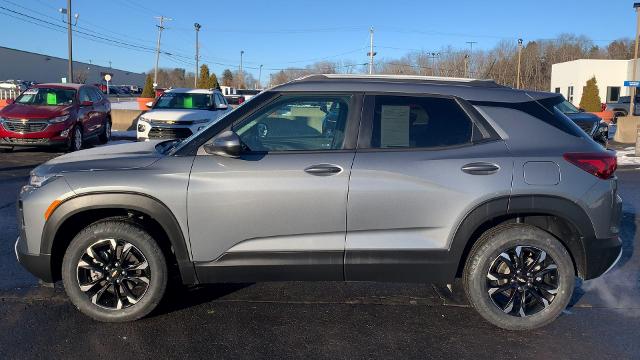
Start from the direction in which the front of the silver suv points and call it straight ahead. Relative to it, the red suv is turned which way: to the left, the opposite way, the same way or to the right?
to the left

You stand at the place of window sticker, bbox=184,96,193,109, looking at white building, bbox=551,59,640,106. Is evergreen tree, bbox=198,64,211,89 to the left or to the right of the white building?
left

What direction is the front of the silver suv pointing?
to the viewer's left

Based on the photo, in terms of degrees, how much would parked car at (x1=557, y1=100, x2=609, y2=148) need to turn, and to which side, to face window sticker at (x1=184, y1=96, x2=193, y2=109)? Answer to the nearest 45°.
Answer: approximately 90° to its right

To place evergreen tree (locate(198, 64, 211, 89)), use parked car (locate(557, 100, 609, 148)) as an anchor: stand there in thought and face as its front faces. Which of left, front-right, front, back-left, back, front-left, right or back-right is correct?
back

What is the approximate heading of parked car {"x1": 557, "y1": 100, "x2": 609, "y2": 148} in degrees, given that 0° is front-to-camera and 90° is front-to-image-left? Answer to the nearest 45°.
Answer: approximately 315°

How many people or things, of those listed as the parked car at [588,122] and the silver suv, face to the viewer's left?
1

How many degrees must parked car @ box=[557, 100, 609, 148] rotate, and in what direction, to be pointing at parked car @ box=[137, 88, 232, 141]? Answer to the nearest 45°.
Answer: approximately 90° to its right

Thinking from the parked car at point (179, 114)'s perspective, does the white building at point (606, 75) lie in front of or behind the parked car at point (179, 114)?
behind

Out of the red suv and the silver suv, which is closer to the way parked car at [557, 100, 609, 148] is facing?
the silver suv

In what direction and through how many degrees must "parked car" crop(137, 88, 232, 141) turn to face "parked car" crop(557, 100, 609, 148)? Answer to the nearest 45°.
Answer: approximately 135° to its left

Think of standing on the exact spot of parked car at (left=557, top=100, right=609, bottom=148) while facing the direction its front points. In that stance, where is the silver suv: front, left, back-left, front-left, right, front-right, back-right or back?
front-right

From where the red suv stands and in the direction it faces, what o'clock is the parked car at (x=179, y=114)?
The parked car is roughly at 9 o'clock from the red suv.

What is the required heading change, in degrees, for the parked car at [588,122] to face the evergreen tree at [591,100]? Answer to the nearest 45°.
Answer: approximately 135° to its left

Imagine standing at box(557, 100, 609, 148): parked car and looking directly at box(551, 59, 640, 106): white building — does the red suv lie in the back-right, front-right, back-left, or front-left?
back-left

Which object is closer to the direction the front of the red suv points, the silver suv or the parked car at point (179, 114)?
the silver suv
